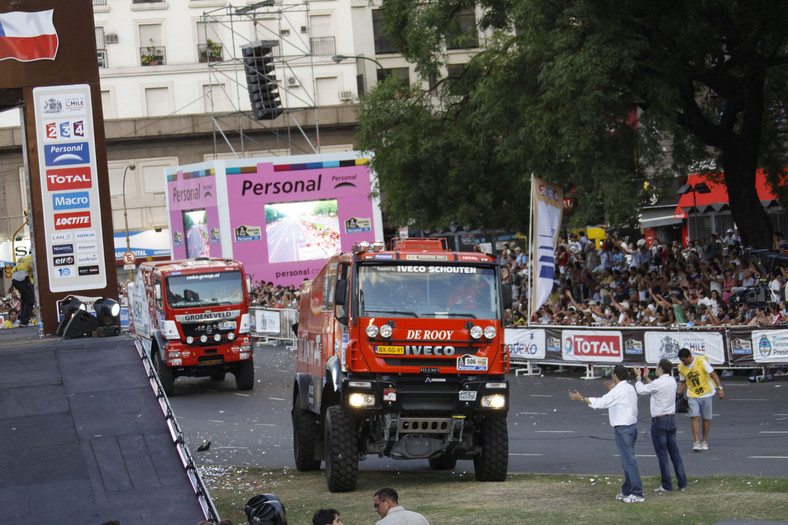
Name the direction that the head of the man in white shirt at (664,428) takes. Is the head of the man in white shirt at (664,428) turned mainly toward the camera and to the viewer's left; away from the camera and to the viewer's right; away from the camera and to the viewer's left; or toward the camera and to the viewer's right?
away from the camera and to the viewer's left

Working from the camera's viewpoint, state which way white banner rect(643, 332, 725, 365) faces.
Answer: facing the viewer

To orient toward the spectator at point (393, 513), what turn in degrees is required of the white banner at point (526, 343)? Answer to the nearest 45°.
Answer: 0° — it already faces them

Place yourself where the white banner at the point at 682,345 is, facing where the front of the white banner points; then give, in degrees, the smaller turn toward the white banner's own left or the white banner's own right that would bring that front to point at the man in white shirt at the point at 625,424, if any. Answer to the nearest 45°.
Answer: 0° — it already faces them

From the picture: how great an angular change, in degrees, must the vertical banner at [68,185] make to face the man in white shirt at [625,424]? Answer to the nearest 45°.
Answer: approximately 45° to its left

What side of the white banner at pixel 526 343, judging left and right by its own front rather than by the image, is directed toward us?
front

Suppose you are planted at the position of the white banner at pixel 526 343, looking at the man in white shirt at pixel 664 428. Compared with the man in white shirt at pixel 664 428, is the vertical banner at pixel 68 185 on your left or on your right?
right

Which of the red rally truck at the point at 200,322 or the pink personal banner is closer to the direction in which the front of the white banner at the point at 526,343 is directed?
the red rally truck

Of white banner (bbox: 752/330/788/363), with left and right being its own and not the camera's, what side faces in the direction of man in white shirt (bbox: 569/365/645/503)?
front

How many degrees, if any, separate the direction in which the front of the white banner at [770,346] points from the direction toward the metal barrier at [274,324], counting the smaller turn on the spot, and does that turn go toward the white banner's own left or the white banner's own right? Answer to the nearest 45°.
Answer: approximately 135° to the white banner's own right

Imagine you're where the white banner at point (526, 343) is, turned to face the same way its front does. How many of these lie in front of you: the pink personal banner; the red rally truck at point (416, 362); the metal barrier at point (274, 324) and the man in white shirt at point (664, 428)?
2
